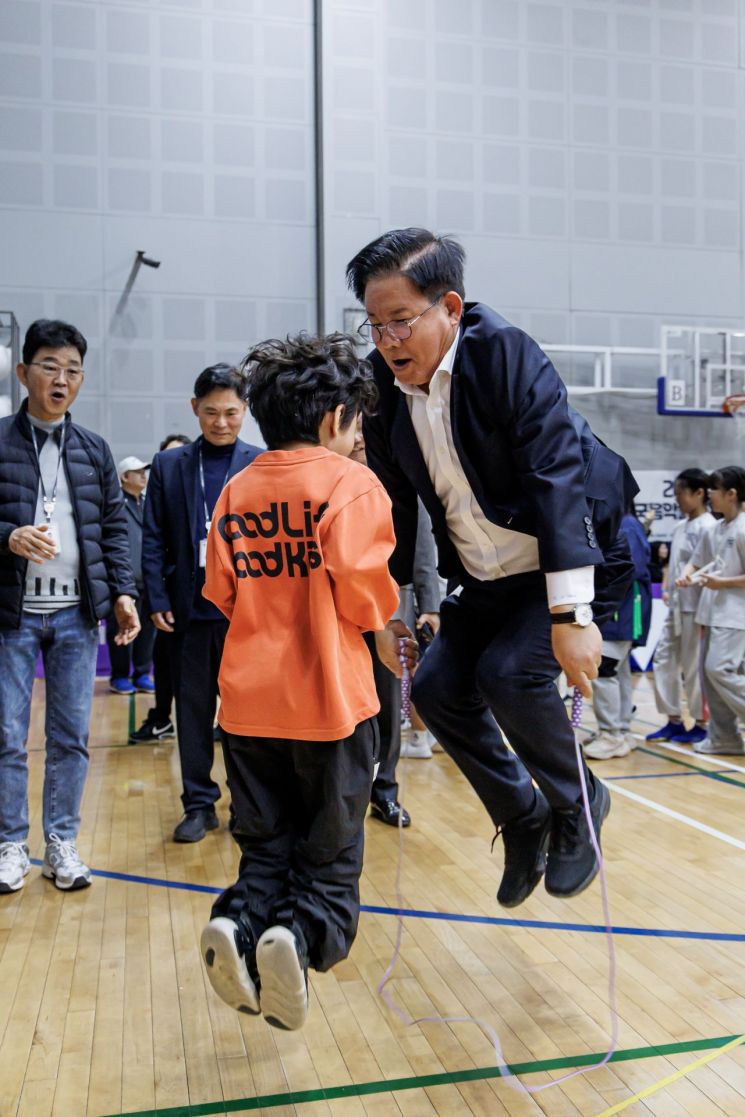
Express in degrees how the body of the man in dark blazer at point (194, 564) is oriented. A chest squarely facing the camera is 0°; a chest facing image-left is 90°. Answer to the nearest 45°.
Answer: approximately 0°

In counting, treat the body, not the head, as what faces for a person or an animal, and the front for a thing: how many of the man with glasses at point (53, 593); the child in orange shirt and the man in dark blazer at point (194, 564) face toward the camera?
2

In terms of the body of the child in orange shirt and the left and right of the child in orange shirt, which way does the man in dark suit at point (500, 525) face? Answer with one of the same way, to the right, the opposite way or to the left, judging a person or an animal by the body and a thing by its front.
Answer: the opposite way

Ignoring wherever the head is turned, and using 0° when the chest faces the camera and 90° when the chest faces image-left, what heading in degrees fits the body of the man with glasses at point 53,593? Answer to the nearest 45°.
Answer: approximately 0°

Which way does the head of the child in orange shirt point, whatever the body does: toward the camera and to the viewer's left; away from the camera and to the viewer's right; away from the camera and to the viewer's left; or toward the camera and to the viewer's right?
away from the camera and to the viewer's right

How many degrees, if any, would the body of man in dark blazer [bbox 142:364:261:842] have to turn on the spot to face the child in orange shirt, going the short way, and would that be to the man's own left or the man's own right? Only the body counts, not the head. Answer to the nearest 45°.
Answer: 0° — they already face them

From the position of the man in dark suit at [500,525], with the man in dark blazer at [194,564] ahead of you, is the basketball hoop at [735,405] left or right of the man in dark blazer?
right

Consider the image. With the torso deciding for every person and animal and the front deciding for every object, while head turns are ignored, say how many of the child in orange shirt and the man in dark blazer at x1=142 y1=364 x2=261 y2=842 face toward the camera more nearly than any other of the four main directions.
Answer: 1

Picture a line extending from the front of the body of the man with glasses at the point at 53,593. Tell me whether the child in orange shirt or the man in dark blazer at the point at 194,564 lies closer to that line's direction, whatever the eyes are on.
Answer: the child in orange shirt

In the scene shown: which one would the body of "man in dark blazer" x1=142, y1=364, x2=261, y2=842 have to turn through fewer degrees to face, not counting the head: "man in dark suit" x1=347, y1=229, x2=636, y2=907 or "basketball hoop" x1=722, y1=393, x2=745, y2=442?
the man in dark suit

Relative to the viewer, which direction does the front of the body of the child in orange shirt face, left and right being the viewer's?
facing away from the viewer and to the right of the viewer
